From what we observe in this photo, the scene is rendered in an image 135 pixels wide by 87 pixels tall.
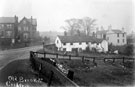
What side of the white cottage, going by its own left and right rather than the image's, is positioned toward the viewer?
front

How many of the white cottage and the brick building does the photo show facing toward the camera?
2

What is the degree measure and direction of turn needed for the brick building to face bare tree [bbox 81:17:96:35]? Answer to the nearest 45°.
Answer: approximately 90° to its left

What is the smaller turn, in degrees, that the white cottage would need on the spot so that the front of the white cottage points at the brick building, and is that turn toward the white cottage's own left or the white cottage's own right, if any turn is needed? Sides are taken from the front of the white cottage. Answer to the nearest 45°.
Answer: approximately 45° to the white cottage's own right
